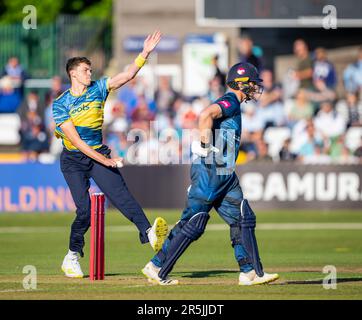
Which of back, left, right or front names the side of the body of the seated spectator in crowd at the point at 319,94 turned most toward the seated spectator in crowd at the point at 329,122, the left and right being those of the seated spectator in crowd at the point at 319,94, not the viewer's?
front

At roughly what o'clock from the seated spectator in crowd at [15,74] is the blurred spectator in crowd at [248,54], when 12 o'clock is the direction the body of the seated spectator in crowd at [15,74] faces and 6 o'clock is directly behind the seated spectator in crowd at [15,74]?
the blurred spectator in crowd at [248,54] is roughly at 10 o'clock from the seated spectator in crowd at [15,74].

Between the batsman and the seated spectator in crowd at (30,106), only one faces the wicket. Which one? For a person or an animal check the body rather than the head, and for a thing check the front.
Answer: the seated spectator in crowd

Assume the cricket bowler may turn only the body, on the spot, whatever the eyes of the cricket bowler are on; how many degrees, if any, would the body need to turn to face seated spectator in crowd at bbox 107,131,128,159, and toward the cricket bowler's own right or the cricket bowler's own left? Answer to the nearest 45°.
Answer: approximately 135° to the cricket bowler's own left

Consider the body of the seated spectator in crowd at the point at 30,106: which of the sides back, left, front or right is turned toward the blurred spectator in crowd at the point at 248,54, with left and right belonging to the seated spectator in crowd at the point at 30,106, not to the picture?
left

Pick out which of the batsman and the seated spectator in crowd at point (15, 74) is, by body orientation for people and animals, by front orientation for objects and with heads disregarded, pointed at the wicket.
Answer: the seated spectator in crowd

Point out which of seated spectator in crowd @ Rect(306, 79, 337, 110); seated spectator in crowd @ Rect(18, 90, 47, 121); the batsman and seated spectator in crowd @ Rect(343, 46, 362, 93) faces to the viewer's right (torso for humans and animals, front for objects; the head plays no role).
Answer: the batsman

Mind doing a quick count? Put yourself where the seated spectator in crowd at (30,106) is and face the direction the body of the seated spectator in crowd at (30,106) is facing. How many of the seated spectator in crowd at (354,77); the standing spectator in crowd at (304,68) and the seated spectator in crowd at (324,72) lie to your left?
3

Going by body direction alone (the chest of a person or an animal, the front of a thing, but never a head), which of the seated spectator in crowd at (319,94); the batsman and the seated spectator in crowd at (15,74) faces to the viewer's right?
the batsman

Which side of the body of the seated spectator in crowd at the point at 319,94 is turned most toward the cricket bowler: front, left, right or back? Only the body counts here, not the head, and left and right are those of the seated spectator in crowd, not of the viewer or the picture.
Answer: front

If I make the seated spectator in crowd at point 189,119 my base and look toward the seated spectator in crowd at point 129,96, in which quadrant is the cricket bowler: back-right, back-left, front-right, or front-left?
back-left

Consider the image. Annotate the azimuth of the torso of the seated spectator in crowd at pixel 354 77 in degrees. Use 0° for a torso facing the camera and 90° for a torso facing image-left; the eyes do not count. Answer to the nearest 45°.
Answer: approximately 0°

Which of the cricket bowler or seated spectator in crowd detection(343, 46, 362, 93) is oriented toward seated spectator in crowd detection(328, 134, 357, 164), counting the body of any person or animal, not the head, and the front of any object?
seated spectator in crowd detection(343, 46, 362, 93)

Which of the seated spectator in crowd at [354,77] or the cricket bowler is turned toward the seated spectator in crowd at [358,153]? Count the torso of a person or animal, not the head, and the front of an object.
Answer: the seated spectator in crowd at [354,77]
